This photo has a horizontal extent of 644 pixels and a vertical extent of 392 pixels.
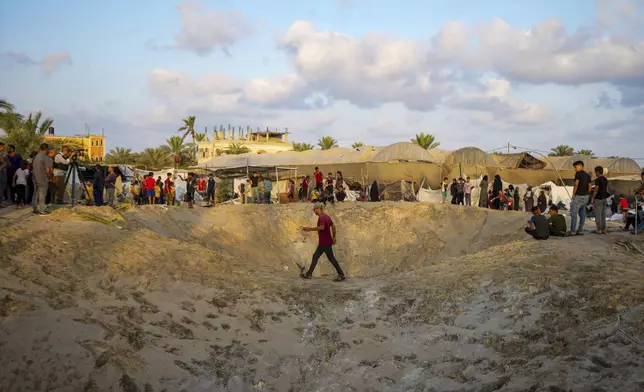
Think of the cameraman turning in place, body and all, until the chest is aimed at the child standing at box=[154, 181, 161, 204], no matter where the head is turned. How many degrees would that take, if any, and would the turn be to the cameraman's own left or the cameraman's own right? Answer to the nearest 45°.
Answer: approximately 45° to the cameraman's own left

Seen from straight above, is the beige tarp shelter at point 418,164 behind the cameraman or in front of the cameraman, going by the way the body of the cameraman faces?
in front

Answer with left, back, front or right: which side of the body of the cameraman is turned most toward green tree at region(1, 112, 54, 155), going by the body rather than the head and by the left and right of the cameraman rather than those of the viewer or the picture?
left

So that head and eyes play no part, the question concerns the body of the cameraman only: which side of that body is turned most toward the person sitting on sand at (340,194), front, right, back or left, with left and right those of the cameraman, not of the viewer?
front

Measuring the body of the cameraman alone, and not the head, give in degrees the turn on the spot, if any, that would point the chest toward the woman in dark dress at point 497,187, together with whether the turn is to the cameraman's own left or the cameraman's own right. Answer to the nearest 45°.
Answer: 0° — they already face them

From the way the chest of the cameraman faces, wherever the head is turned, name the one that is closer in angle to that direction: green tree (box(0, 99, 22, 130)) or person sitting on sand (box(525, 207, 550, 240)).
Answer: the person sitting on sand

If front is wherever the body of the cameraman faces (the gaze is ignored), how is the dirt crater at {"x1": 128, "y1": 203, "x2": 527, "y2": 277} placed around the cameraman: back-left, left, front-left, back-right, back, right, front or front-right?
front

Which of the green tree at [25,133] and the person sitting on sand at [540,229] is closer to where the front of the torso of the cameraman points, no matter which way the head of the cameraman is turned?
the person sitting on sand

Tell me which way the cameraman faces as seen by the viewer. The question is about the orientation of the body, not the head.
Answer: to the viewer's right

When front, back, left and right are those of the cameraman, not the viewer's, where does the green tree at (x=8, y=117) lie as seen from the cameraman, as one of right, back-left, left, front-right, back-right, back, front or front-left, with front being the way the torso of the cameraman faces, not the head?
left

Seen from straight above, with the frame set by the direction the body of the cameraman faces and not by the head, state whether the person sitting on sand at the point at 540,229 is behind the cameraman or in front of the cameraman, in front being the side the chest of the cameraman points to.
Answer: in front

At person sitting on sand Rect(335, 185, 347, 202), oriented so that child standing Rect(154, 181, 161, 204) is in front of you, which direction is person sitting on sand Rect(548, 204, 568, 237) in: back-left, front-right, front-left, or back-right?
back-left

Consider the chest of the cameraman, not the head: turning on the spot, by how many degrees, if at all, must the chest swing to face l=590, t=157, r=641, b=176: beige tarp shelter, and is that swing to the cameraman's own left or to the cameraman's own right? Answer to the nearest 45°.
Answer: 0° — they already face it

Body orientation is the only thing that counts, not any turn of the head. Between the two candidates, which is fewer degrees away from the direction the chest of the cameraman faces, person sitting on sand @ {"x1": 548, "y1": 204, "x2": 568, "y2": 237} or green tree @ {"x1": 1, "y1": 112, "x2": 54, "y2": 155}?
the person sitting on sand

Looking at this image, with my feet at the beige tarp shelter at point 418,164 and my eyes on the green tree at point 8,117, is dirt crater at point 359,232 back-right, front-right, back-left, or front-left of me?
front-left
